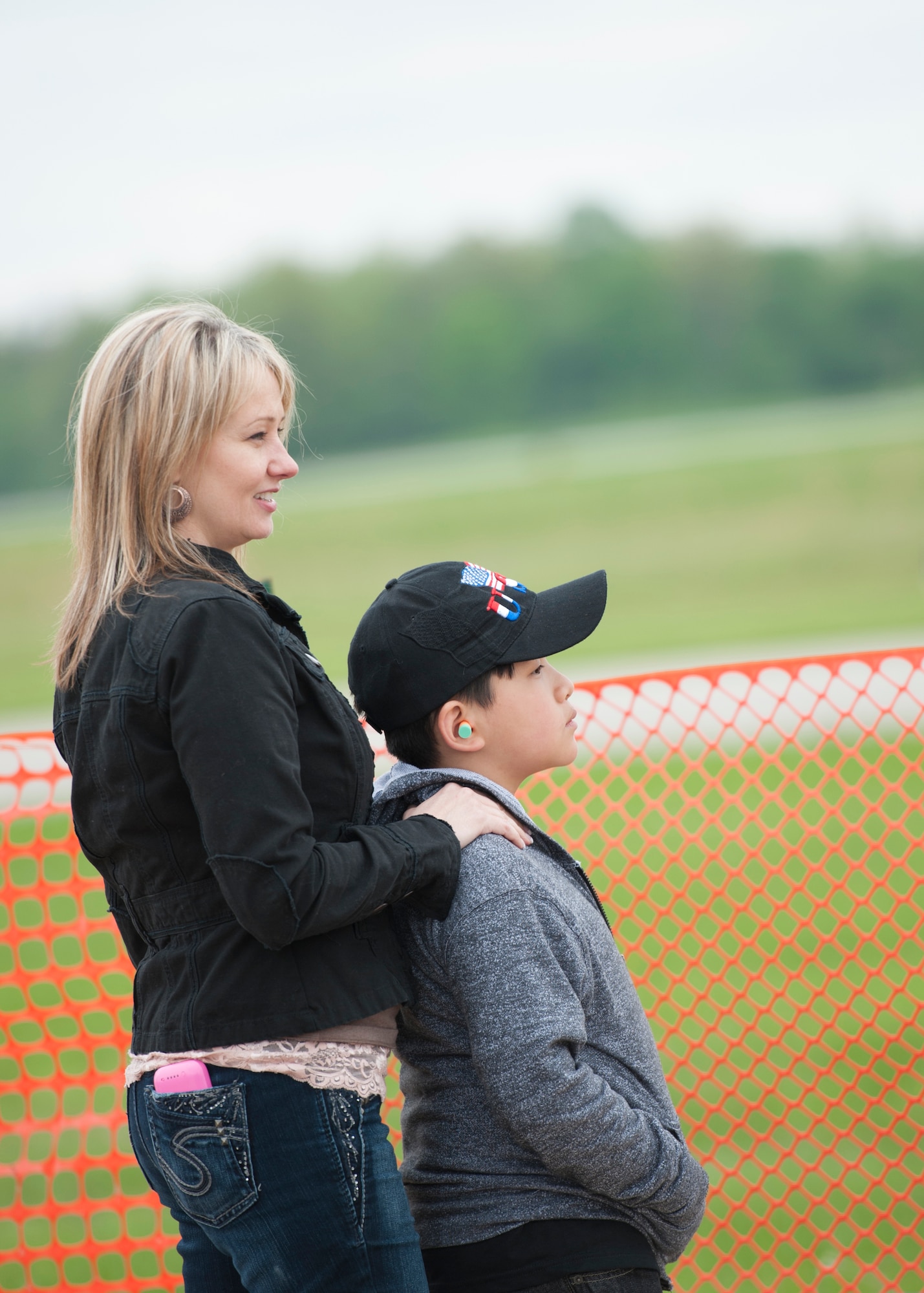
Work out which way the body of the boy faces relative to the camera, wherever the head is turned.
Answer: to the viewer's right

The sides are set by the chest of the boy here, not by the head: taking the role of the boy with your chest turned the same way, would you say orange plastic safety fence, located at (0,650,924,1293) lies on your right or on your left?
on your left

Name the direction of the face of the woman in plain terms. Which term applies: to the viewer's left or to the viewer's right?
to the viewer's right

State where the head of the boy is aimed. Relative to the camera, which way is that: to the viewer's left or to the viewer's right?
to the viewer's right

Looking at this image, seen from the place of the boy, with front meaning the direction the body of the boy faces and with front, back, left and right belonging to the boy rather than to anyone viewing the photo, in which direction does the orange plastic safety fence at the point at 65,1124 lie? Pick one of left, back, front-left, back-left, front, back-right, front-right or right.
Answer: back-left
